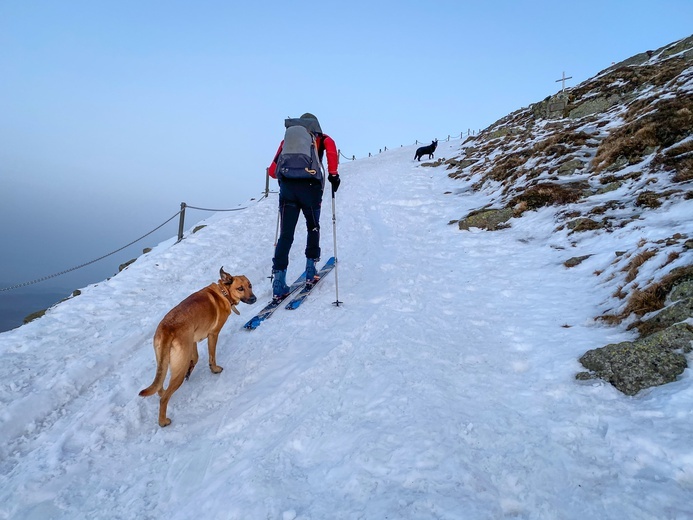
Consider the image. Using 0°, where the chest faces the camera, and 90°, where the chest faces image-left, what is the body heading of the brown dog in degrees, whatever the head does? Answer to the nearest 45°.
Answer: approximately 225°

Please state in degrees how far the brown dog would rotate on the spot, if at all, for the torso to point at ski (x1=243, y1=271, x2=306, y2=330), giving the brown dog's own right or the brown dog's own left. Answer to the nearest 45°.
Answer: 0° — it already faces it

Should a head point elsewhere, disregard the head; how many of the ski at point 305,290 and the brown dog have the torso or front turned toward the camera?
0

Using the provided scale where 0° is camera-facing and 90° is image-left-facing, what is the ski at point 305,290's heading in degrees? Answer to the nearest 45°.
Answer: approximately 225°

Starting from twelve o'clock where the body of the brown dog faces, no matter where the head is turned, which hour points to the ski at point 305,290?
The ski is roughly at 12 o'clock from the brown dog.
